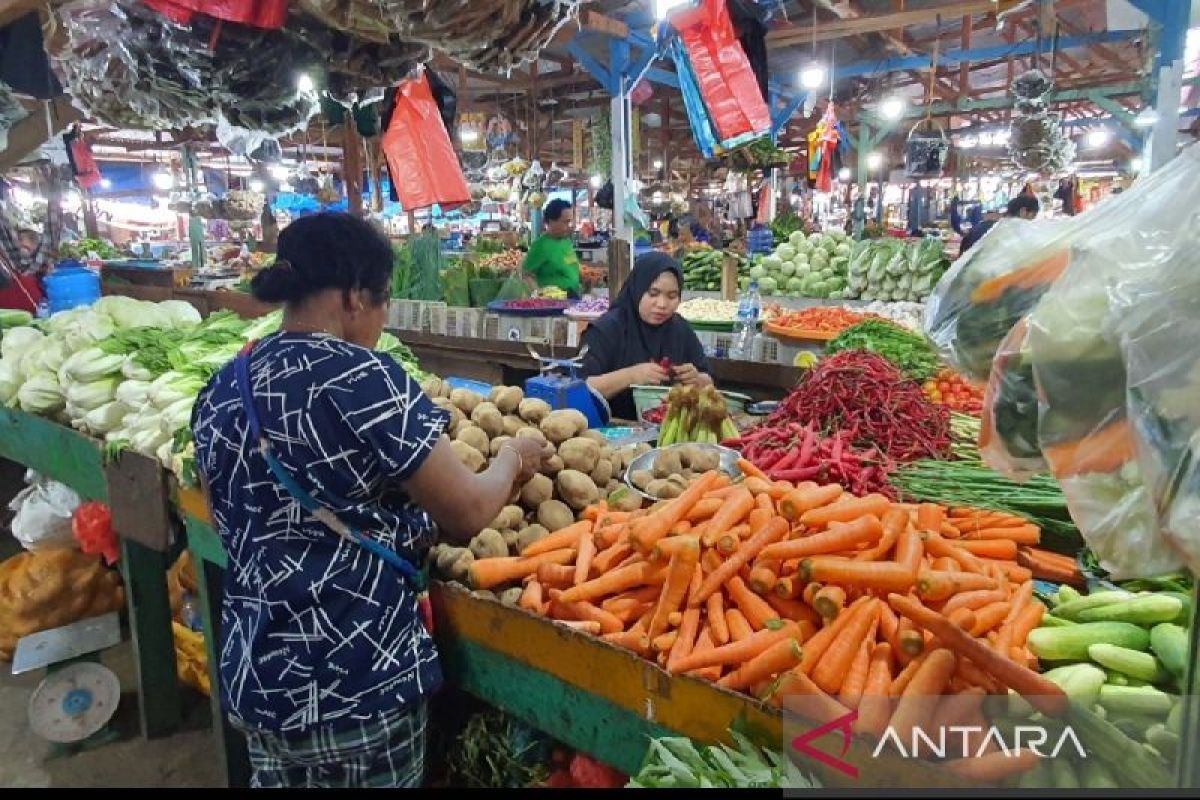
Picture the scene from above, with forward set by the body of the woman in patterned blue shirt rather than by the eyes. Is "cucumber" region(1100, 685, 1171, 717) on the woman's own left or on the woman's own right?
on the woman's own right

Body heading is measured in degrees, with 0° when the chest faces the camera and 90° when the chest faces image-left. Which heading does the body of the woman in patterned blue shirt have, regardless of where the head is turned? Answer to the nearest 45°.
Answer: approximately 225°

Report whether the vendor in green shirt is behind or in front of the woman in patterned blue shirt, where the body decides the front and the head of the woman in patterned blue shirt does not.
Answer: in front

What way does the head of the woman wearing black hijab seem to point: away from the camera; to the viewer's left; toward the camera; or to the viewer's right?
toward the camera

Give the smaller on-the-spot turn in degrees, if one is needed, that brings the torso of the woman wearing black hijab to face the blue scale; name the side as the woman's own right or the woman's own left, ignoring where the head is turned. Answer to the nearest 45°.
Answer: approximately 90° to the woman's own right

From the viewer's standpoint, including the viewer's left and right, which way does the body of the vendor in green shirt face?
facing the viewer and to the right of the viewer

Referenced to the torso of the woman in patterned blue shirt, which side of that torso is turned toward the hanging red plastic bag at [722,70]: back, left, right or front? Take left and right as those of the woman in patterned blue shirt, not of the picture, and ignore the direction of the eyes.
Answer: front

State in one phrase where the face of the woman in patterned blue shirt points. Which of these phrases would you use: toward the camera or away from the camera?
away from the camera

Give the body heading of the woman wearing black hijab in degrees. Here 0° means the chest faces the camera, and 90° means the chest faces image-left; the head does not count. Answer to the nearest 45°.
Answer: approximately 315°

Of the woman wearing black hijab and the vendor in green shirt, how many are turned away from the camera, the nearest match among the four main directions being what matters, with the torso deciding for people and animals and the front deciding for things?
0

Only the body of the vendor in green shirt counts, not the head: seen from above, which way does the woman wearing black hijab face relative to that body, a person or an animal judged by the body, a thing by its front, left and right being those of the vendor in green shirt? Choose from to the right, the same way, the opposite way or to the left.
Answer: the same way

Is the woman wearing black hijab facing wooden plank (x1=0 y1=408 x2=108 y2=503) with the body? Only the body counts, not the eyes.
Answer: no

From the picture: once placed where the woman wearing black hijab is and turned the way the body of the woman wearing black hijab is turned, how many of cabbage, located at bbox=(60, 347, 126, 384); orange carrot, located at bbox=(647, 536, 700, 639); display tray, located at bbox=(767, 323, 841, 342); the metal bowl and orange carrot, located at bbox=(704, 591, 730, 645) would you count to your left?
1

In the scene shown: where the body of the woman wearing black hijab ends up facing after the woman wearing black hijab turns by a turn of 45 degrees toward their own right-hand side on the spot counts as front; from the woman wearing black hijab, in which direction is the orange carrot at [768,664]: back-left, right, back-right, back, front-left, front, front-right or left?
front
